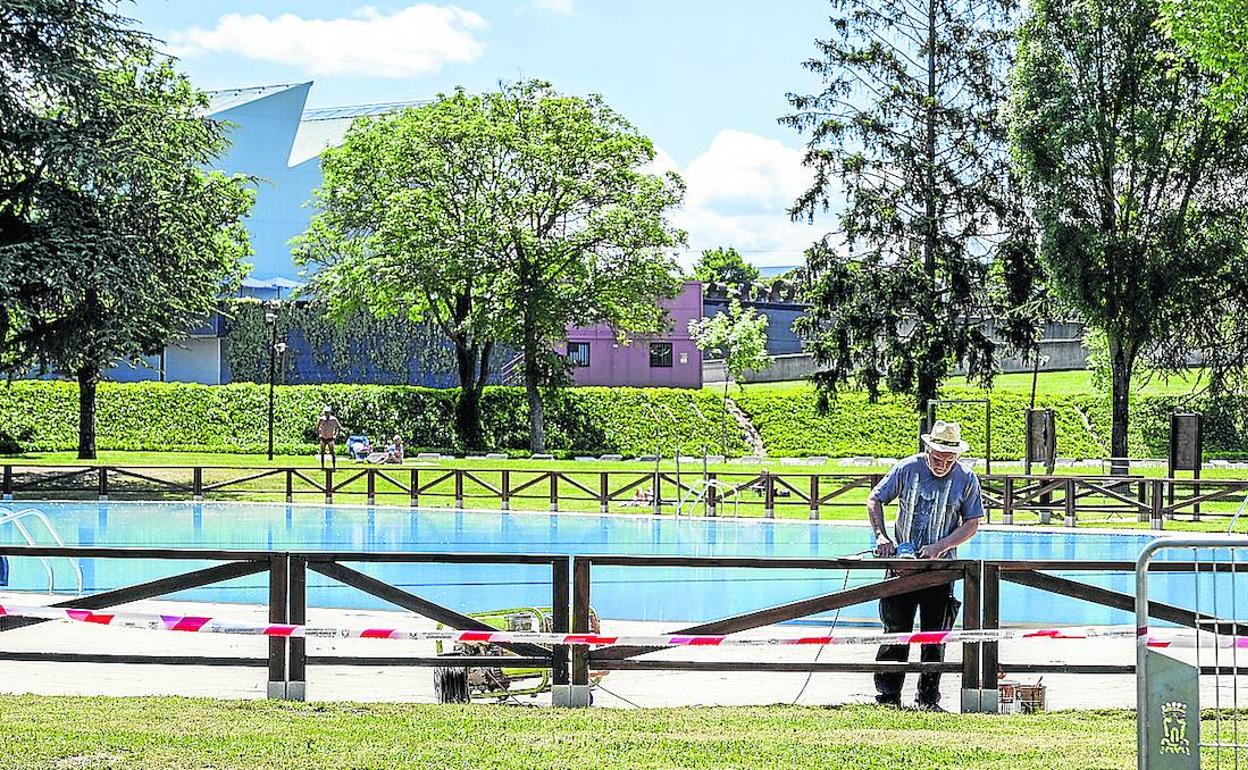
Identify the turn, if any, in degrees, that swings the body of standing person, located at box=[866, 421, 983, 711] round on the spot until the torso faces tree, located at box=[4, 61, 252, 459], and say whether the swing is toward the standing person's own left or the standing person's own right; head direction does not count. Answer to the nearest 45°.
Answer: approximately 135° to the standing person's own right

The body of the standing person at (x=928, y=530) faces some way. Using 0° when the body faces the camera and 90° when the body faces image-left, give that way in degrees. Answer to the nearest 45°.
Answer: approximately 0°

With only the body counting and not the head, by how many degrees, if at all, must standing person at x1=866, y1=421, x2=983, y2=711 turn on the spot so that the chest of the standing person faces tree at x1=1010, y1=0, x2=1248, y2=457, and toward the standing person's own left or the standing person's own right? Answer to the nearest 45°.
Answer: approximately 180°

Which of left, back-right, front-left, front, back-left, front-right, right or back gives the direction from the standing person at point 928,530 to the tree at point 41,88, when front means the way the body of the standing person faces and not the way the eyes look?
back-right

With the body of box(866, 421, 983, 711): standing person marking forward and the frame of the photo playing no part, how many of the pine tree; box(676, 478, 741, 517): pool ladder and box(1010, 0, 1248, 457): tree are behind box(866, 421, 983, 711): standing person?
3

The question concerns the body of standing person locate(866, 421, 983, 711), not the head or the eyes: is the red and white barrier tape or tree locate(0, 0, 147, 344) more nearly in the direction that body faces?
the red and white barrier tape

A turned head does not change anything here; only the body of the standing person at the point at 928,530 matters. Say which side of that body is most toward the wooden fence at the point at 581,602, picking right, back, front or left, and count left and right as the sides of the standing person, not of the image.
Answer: right

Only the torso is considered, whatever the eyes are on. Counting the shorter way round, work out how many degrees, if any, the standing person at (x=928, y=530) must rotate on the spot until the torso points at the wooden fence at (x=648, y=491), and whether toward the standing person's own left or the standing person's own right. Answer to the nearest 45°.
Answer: approximately 180°

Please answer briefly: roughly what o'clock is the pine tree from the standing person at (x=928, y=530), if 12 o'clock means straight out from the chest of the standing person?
The pine tree is roughly at 6 o'clock from the standing person.

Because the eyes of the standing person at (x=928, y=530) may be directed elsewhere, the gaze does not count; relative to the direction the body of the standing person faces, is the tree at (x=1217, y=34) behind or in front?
behind
